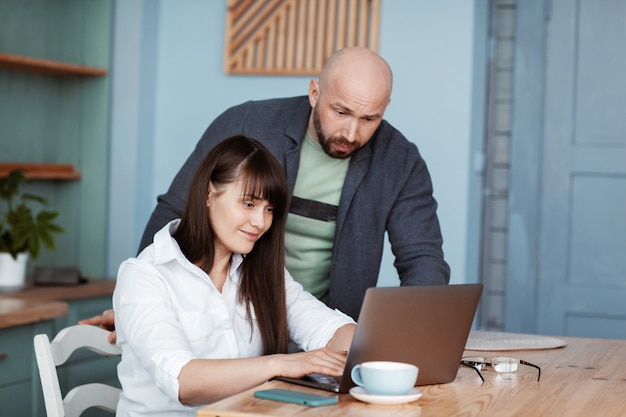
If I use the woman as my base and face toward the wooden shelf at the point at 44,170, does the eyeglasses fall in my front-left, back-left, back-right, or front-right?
back-right

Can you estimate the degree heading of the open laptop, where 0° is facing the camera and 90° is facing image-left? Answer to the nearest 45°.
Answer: approximately 135°

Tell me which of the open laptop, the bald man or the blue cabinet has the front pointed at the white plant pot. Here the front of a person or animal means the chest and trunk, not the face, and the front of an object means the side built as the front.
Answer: the open laptop

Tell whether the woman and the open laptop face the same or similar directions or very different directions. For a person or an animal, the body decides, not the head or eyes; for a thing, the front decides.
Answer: very different directions

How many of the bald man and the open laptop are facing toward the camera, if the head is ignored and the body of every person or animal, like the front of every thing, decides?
1

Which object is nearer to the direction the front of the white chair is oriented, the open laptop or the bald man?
the open laptop

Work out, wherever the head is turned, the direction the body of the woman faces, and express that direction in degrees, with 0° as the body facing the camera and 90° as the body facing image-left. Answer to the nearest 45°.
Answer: approximately 315°

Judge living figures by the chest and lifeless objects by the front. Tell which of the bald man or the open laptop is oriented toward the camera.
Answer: the bald man

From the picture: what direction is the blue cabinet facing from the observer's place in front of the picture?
facing the viewer and to the right of the viewer

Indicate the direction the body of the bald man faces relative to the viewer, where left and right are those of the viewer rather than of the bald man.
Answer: facing the viewer

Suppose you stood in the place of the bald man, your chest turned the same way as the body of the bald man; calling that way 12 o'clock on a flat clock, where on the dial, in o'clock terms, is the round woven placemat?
The round woven placemat is roughly at 10 o'clock from the bald man.

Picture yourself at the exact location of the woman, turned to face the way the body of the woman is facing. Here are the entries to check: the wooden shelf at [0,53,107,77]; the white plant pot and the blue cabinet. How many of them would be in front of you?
0

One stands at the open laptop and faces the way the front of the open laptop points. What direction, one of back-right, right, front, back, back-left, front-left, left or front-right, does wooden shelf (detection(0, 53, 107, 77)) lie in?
front

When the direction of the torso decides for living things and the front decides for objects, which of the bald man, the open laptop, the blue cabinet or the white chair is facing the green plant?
the open laptop

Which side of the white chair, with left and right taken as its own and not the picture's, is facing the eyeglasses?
front

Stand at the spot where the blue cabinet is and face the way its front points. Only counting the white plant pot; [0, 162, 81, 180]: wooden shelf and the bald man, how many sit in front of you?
1

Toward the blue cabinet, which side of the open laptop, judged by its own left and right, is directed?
front

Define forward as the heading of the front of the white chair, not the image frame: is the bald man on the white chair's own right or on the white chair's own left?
on the white chair's own left

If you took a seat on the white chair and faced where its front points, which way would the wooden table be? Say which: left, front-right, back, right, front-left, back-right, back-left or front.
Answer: front
